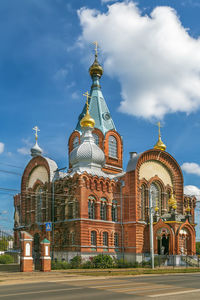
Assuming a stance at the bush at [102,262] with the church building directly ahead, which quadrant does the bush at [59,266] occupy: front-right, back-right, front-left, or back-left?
back-left

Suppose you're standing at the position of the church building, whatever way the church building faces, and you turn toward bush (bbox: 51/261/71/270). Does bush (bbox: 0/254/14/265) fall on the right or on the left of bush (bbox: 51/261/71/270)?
right

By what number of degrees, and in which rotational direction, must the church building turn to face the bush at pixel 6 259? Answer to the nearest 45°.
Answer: approximately 90° to its right

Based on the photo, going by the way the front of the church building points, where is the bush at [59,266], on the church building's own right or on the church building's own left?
on the church building's own right

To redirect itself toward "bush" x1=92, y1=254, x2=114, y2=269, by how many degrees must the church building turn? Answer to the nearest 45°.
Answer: approximately 45° to its right

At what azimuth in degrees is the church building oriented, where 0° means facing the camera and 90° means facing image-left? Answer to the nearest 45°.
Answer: approximately 315°
